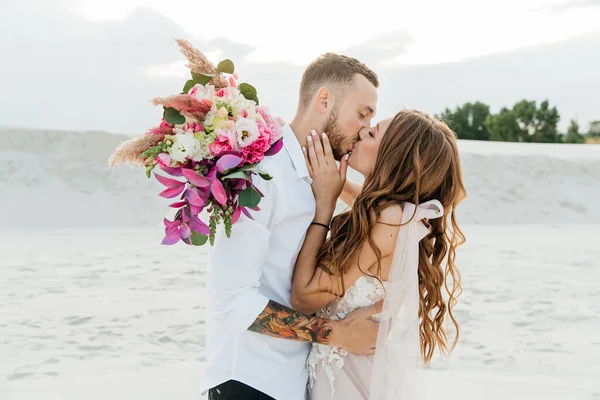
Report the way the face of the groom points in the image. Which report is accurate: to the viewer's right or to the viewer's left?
to the viewer's right

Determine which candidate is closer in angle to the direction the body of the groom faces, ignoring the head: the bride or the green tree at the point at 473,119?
the bride

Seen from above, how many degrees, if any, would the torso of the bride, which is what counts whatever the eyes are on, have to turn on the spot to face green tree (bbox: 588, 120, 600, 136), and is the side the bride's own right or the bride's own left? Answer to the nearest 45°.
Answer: approximately 90° to the bride's own right

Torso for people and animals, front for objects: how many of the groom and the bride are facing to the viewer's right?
1

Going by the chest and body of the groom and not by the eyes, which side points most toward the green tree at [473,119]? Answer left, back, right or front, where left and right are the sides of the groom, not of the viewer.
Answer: left

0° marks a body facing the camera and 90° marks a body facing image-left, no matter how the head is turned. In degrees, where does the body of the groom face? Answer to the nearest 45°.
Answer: approximately 270°

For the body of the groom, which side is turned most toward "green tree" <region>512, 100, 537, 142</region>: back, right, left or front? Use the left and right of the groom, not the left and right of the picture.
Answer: left

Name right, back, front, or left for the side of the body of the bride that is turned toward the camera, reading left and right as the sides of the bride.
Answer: left

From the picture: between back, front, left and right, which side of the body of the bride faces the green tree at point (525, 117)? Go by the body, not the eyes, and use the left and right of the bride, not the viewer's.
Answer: right

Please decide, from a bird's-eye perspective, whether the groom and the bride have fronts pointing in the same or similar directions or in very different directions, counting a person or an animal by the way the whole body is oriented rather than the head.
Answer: very different directions

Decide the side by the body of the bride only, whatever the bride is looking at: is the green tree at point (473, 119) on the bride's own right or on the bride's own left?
on the bride's own right

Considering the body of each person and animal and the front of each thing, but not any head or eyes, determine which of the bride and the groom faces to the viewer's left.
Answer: the bride
